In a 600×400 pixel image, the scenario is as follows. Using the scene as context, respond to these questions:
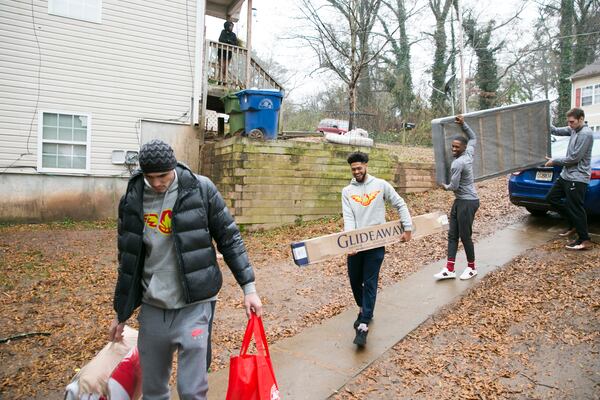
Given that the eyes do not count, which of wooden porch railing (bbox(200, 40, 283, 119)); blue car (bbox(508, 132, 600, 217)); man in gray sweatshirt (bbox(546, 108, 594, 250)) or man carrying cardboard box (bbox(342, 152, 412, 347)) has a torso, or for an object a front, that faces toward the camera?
the man carrying cardboard box

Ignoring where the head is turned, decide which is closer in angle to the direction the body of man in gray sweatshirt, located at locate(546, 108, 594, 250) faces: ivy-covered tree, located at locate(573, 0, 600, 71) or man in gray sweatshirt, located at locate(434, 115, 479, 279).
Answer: the man in gray sweatshirt

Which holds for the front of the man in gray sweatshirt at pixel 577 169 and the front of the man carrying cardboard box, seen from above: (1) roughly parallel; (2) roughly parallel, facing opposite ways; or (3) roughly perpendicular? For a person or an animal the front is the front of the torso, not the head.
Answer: roughly perpendicular

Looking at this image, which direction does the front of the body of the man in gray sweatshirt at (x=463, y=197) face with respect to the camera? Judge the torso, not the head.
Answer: to the viewer's left

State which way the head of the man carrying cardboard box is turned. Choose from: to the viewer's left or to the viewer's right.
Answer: to the viewer's left

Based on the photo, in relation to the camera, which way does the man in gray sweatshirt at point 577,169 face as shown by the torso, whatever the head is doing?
to the viewer's left

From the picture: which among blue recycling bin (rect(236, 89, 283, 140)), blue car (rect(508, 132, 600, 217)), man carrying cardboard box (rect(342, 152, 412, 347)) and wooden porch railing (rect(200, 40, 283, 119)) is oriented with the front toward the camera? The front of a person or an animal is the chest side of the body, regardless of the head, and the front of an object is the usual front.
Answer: the man carrying cardboard box

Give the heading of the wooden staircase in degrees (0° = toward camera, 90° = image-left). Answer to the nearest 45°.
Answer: approximately 270°

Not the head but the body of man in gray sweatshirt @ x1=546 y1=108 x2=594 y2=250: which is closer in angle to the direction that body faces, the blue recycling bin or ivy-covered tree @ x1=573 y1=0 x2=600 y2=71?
the blue recycling bin
